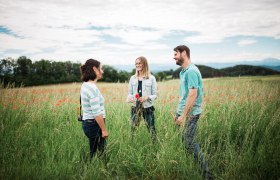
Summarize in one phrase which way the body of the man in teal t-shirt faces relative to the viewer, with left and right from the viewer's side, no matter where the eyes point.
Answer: facing to the left of the viewer

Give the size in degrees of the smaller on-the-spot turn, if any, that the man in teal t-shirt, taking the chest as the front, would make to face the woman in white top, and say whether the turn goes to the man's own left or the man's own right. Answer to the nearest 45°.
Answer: approximately 45° to the man's own left

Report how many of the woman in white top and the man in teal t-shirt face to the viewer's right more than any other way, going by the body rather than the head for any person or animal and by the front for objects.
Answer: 1

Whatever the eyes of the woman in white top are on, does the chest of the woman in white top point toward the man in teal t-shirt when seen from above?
yes

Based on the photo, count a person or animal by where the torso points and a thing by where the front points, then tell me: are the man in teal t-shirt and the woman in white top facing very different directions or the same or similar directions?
very different directions

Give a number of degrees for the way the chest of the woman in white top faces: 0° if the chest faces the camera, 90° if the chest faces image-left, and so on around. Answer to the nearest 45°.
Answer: approximately 270°

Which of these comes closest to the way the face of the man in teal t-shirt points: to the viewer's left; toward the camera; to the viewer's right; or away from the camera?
to the viewer's left

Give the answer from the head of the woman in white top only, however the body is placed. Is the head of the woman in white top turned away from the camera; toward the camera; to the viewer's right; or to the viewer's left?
to the viewer's right
